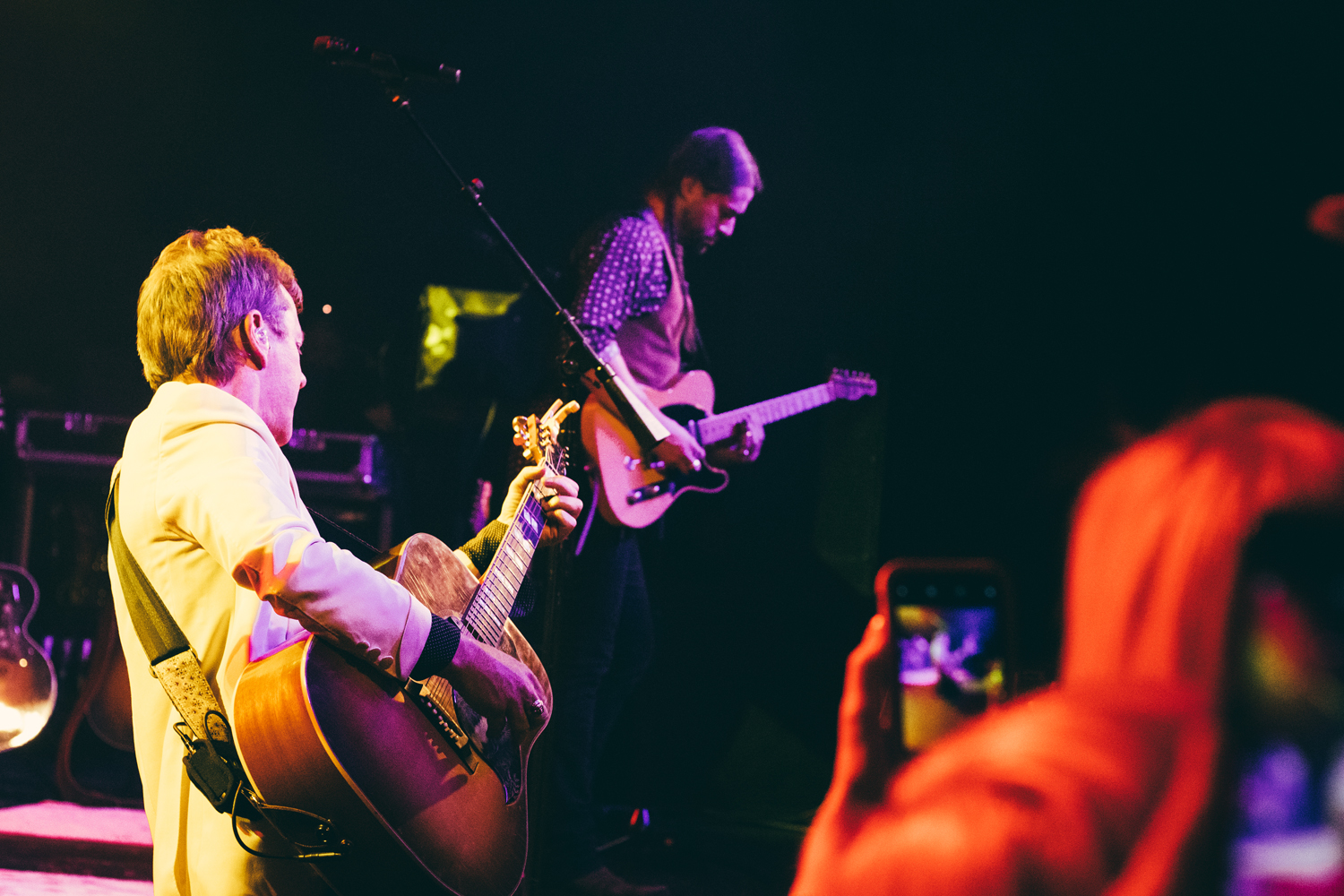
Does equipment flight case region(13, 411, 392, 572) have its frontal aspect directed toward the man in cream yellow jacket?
yes

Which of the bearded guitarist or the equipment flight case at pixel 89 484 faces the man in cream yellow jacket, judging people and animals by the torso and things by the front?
the equipment flight case

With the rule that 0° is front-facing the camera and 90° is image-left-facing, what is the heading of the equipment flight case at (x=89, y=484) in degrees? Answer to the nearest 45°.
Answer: approximately 0°

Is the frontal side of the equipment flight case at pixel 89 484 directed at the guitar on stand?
yes

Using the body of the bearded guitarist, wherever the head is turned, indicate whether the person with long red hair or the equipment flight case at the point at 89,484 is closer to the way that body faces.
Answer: the person with long red hair
